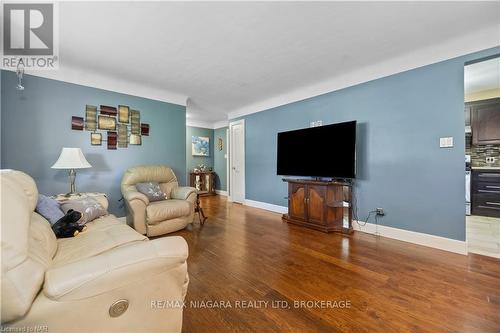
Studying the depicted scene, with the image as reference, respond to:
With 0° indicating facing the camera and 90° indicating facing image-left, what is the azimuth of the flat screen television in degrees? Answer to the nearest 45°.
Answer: approximately 45°

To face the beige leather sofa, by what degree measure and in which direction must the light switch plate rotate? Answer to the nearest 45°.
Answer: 0° — it already faces it

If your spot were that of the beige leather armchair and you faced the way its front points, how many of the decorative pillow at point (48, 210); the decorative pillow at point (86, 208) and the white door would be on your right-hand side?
2

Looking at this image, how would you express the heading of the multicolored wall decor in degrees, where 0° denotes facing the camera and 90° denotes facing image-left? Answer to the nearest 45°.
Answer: approximately 0°

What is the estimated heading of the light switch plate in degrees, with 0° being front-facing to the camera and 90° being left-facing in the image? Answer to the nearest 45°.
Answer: approximately 0°

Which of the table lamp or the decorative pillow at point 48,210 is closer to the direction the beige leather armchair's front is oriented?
the decorative pillow

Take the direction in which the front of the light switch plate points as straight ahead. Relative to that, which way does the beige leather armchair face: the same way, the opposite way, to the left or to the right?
to the left

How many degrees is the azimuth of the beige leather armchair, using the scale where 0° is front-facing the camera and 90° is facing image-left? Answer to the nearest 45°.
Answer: approximately 315°
